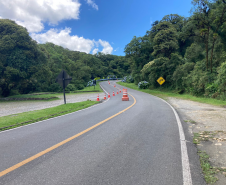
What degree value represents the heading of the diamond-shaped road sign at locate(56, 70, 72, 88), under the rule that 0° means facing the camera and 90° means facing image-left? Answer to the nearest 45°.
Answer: approximately 180°

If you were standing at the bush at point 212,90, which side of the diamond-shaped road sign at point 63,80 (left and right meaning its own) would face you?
right
